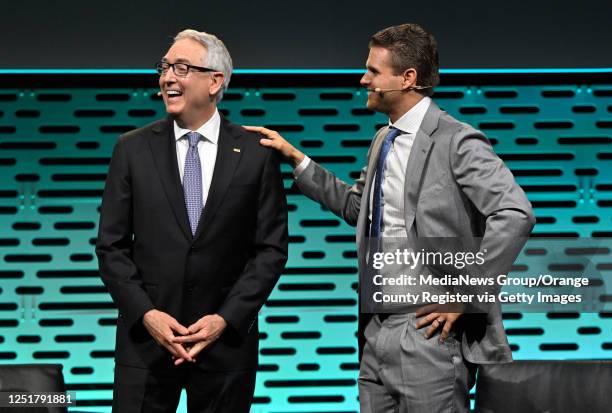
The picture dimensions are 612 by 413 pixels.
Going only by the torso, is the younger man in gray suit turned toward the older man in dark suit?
yes

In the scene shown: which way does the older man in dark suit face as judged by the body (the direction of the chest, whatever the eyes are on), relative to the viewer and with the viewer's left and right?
facing the viewer

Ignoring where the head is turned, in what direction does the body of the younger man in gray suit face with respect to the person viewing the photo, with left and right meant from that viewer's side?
facing the viewer and to the left of the viewer

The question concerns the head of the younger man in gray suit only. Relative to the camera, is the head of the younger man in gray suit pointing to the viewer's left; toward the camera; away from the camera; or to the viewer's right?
to the viewer's left

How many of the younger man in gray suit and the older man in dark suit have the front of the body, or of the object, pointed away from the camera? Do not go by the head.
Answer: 0

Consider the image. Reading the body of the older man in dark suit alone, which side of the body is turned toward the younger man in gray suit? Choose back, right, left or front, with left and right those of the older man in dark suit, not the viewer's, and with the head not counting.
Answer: left

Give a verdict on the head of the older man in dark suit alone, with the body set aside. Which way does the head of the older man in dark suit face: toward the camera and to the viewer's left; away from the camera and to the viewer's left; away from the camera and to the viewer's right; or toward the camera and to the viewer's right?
toward the camera and to the viewer's left
